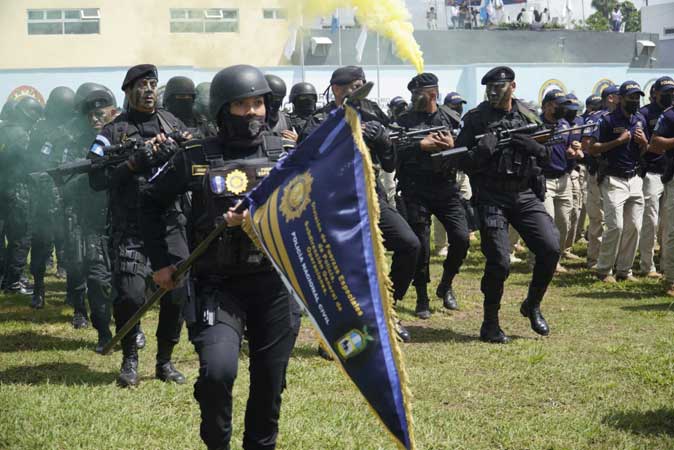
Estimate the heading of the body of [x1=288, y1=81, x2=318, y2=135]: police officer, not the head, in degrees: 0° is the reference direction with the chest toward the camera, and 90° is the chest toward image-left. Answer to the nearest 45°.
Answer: approximately 315°

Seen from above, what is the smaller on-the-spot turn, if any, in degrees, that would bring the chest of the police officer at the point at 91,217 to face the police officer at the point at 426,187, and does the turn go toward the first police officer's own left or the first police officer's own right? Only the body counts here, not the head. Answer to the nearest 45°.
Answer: approximately 45° to the first police officer's own left

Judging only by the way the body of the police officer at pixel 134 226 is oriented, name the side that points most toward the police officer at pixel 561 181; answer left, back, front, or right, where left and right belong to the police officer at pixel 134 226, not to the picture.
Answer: left

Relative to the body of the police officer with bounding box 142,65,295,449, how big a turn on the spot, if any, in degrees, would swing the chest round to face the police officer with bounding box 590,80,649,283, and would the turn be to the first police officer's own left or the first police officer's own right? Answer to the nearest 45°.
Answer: approximately 90° to the first police officer's own left
